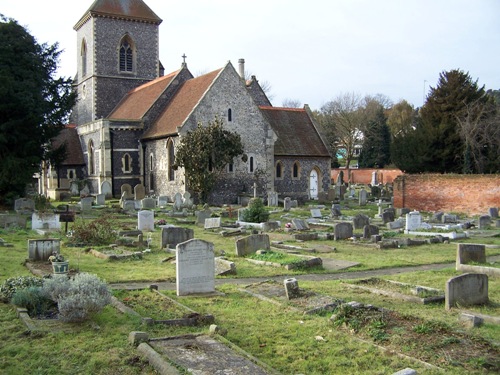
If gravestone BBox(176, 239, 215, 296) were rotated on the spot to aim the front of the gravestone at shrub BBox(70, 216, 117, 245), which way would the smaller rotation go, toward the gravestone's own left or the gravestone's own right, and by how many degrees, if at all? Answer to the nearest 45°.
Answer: approximately 135° to the gravestone's own right

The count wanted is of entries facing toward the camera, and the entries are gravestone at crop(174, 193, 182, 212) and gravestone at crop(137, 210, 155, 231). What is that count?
2

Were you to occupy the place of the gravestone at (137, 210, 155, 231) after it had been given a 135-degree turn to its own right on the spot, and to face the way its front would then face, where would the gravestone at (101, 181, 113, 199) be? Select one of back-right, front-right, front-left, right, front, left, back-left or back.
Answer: front-right

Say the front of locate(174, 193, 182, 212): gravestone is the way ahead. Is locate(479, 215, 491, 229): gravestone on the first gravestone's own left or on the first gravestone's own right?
on the first gravestone's own left

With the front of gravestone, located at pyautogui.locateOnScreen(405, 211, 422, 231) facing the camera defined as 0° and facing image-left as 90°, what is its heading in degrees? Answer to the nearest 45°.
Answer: approximately 0°

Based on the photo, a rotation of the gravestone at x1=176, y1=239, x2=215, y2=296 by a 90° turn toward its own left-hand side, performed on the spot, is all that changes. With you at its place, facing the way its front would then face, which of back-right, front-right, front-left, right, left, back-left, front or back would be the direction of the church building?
left

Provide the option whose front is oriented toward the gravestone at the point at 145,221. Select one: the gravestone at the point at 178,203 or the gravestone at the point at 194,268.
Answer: the gravestone at the point at 178,203

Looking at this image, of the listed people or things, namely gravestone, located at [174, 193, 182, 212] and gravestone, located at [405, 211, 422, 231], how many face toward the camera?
2

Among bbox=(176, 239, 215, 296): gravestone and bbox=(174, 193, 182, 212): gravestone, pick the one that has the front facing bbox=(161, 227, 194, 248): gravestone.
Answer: bbox=(174, 193, 182, 212): gravestone

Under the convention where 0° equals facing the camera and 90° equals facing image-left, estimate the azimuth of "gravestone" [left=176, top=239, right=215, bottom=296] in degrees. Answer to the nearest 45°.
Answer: approximately 0°

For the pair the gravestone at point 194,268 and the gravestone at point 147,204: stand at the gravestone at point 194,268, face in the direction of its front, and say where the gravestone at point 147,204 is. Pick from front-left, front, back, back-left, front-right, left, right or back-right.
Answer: back

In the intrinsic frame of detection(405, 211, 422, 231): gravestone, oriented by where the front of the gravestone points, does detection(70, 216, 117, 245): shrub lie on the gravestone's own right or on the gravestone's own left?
on the gravestone's own right

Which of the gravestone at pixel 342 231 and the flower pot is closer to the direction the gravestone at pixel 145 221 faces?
the flower pot
